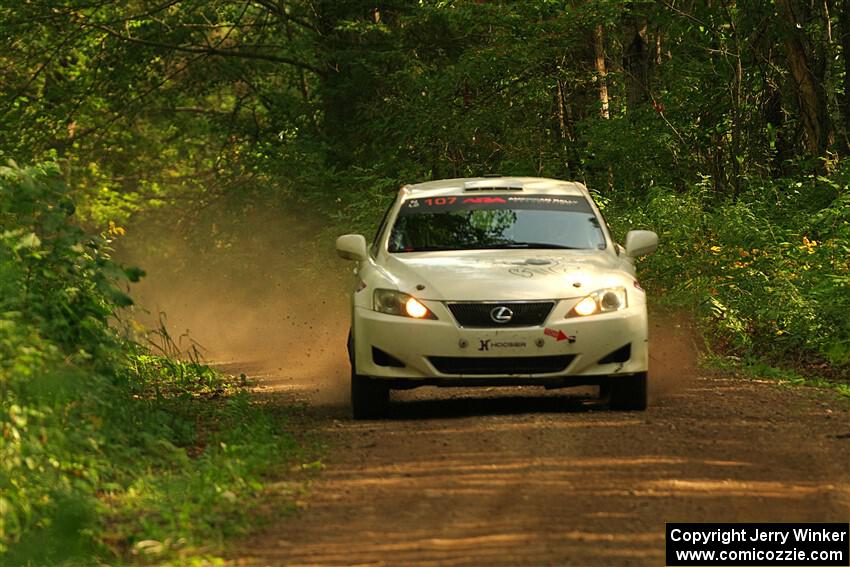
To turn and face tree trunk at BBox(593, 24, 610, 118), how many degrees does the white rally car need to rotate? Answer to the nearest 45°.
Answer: approximately 180°

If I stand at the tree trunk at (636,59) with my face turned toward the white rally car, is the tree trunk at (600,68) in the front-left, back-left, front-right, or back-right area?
back-right

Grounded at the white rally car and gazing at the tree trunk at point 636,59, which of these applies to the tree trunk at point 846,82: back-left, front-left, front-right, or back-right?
front-right

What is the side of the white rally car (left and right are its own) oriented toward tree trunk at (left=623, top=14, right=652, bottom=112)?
back

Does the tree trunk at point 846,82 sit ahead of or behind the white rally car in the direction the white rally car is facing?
behind

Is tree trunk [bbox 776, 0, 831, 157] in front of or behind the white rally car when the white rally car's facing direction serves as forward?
behind

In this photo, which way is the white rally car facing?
toward the camera

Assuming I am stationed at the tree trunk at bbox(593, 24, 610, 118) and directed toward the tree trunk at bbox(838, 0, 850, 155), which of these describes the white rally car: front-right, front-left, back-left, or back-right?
front-right
